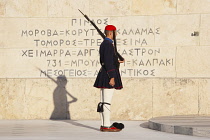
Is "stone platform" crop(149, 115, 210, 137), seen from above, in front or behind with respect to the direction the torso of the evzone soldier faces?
in front

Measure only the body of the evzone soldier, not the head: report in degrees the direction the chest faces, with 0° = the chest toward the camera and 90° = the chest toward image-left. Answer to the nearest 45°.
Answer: approximately 270°
